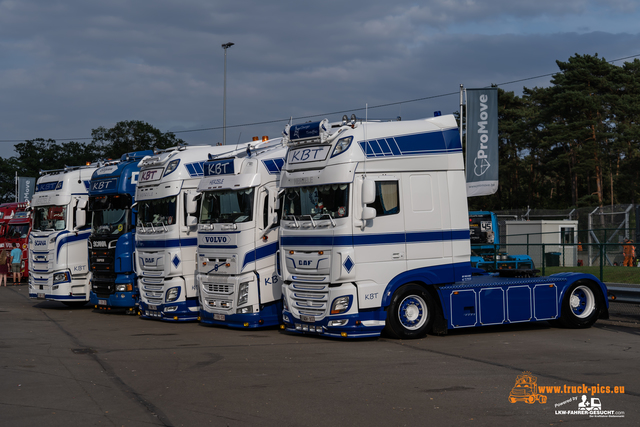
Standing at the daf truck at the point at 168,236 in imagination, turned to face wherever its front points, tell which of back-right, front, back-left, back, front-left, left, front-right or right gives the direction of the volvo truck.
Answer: left

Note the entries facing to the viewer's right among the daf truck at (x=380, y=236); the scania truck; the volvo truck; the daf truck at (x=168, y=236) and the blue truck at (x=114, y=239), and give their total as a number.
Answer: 0

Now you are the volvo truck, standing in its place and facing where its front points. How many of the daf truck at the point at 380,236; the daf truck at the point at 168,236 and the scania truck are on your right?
2

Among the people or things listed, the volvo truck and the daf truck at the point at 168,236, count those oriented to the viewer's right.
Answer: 0

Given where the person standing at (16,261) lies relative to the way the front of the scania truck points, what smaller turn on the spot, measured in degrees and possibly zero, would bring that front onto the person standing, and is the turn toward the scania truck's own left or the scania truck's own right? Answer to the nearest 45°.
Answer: approximately 135° to the scania truck's own right

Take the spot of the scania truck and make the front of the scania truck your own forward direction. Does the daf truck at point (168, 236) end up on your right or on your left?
on your left

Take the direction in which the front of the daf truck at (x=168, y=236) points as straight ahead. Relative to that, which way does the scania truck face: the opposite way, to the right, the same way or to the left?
the same way

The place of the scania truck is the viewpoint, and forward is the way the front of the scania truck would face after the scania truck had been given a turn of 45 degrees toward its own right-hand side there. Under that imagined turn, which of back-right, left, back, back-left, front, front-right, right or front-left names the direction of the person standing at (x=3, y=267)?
right

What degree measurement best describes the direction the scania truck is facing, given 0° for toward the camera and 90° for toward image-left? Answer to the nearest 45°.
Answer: approximately 45°

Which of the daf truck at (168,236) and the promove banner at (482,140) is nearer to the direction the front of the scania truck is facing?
the daf truck

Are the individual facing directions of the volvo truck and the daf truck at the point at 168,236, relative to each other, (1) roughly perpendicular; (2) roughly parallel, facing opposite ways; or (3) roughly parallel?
roughly parallel

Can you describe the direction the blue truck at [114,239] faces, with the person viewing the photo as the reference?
facing the viewer and to the left of the viewer

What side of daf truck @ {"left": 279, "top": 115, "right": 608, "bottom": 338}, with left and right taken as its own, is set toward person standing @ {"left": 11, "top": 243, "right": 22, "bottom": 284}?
right

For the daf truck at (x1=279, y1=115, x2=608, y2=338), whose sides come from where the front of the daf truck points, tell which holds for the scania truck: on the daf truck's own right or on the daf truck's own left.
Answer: on the daf truck's own right

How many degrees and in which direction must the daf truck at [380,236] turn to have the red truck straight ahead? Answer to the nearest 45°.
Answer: approximately 90° to its right

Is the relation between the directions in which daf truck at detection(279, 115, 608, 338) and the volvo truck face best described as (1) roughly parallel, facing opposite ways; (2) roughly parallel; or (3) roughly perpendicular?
roughly parallel

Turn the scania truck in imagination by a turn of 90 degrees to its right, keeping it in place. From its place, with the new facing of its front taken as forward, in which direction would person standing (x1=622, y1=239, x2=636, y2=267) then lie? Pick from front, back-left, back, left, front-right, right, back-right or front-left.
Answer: back-right

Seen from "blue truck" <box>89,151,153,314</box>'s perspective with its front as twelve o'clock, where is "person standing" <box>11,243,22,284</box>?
The person standing is roughly at 4 o'clock from the blue truck.

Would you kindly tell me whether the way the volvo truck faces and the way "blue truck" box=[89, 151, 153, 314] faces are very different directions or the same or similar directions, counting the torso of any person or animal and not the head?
same or similar directions

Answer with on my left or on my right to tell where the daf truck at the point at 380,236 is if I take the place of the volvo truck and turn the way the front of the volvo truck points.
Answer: on my left

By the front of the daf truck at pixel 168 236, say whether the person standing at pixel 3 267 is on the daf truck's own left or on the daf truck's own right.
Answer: on the daf truck's own right
